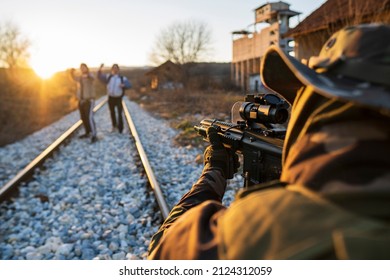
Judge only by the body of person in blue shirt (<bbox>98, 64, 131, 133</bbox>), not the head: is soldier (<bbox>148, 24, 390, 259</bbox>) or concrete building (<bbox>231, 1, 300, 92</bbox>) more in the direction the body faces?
the soldier

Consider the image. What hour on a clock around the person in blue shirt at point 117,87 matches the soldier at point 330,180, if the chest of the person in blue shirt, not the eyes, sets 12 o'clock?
The soldier is roughly at 12 o'clock from the person in blue shirt.

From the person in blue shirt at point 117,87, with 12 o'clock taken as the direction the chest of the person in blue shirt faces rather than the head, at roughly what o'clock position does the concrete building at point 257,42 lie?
The concrete building is roughly at 7 o'clock from the person in blue shirt.

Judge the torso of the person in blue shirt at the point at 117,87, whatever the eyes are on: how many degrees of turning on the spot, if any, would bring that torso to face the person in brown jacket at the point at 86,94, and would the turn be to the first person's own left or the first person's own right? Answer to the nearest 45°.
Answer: approximately 45° to the first person's own right

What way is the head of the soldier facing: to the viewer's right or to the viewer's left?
to the viewer's left

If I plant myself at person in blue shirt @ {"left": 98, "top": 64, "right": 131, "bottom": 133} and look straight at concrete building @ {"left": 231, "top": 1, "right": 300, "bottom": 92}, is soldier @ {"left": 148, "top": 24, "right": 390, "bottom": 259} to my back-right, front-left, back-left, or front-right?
back-right

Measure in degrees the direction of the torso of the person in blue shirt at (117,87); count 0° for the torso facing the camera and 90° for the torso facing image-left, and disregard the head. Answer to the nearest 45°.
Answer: approximately 0°

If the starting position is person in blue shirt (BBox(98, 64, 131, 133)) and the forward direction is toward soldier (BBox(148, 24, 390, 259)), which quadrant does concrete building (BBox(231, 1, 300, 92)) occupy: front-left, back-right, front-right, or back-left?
back-left
